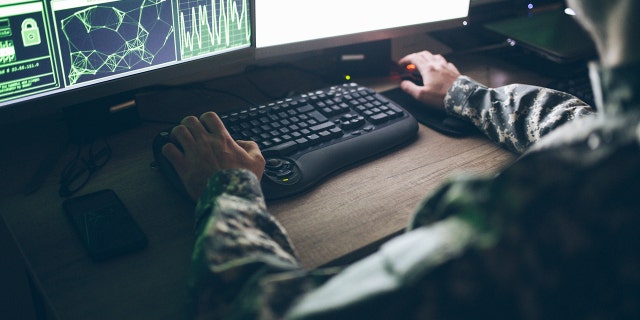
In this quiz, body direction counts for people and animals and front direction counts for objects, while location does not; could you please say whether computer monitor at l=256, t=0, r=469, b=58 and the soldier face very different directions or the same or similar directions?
very different directions

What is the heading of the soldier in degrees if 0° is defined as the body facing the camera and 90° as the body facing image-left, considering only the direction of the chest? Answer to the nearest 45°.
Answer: approximately 135°

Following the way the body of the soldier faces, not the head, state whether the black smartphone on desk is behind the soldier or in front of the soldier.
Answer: in front

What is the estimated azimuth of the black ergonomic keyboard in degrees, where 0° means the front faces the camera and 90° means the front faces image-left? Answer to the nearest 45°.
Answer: approximately 315°

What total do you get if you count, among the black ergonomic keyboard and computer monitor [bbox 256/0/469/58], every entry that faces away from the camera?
0

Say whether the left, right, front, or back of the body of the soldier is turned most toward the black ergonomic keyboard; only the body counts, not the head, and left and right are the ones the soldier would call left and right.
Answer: front

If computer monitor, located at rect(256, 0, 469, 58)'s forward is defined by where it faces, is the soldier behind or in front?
in front

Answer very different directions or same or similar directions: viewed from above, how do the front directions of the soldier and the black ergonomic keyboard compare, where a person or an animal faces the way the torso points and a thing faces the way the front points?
very different directions

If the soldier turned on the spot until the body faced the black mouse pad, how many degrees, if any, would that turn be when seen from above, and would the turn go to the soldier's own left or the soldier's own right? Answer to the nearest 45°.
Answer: approximately 45° to the soldier's own right
